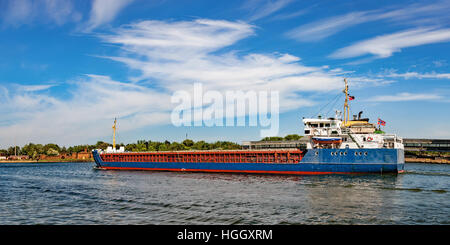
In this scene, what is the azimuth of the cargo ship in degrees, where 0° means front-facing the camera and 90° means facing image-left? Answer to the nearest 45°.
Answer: approximately 90°
